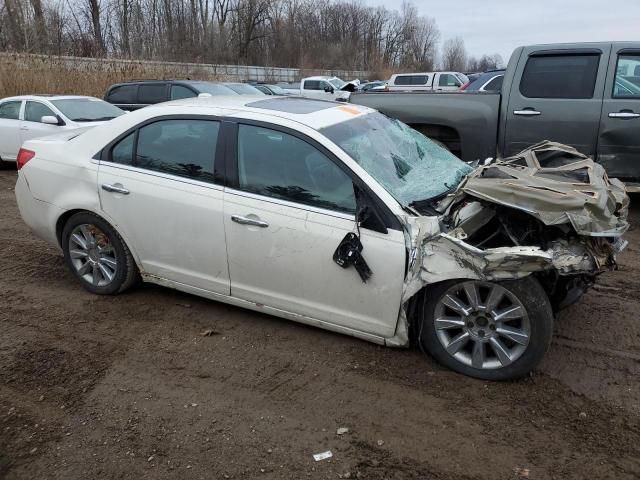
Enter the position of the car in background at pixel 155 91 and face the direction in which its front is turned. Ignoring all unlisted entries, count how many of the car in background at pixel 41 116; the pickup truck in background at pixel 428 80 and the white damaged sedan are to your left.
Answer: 1

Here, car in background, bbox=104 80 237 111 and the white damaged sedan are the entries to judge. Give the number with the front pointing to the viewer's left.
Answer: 0

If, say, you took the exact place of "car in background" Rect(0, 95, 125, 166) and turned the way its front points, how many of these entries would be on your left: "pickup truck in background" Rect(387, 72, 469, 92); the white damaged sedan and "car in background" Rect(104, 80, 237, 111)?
2

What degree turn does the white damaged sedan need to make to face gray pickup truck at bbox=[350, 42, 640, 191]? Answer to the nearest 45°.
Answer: approximately 90° to its left

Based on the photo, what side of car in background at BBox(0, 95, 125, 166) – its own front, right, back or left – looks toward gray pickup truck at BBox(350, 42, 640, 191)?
front

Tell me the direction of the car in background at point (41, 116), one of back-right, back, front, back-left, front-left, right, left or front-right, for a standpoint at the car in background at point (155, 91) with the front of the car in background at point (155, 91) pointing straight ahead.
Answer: right

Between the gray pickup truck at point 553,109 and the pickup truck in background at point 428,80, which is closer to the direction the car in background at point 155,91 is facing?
the gray pickup truck

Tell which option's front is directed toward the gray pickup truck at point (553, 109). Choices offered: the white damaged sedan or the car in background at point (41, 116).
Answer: the car in background

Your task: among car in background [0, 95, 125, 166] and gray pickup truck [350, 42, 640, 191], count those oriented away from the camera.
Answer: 0

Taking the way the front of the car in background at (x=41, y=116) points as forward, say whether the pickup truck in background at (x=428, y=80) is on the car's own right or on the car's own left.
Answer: on the car's own left

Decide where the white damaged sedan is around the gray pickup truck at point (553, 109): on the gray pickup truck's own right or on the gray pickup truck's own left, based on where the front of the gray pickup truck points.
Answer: on the gray pickup truck's own right

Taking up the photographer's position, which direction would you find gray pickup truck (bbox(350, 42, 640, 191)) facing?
facing to the right of the viewer

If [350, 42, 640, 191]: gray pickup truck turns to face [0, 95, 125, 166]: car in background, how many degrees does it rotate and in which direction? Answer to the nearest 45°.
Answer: approximately 180°

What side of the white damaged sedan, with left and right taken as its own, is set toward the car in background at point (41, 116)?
back

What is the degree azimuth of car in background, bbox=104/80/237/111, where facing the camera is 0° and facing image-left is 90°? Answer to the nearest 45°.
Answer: approximately 315°
